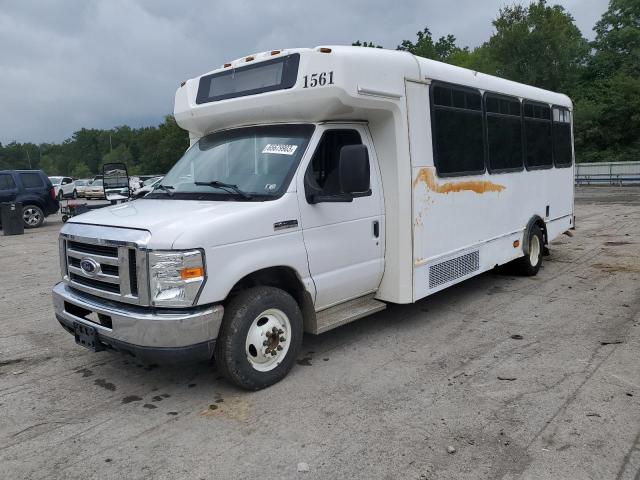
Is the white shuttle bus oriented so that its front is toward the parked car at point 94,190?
no

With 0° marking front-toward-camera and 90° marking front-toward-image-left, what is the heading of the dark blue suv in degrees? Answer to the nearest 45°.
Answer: approximately 90°

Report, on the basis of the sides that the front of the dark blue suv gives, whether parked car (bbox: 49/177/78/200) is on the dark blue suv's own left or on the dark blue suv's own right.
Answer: on the dark blue suv's own right

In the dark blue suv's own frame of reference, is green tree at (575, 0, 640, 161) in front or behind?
behind

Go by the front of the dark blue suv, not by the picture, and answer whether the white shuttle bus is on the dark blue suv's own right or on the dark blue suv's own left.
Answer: on the dark blue suv's own left

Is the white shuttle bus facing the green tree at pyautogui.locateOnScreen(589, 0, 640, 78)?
no

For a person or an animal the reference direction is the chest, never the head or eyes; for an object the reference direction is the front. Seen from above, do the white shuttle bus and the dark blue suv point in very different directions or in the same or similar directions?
same or similar directions

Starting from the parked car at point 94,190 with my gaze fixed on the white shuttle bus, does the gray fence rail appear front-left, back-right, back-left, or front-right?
front-left

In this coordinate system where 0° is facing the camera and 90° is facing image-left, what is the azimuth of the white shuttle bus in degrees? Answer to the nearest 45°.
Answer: approximately 45°

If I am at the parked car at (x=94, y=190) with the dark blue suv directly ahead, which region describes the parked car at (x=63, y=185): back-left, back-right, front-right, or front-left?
front-right

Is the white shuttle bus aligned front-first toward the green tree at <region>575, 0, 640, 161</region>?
no

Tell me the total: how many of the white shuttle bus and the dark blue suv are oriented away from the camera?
0
